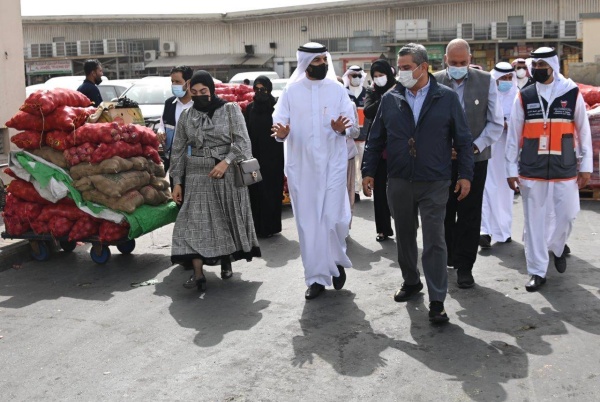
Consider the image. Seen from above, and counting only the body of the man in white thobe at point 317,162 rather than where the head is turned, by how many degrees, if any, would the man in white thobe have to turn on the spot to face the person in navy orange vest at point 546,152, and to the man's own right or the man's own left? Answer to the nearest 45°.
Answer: approximately 90° to the man's own left

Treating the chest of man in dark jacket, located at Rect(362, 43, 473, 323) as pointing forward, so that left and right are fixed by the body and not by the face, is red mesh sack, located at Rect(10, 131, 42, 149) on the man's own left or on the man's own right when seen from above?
on the man's own right

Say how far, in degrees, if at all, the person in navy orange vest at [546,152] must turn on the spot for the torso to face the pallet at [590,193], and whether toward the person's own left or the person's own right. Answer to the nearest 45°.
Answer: approximately 180°

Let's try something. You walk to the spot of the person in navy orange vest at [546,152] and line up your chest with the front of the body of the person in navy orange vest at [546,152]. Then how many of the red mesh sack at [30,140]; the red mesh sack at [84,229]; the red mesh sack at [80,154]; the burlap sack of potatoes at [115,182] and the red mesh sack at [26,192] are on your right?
5

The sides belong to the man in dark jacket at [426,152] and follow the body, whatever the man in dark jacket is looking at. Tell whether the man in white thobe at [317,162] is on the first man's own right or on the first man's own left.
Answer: on the first man's own right

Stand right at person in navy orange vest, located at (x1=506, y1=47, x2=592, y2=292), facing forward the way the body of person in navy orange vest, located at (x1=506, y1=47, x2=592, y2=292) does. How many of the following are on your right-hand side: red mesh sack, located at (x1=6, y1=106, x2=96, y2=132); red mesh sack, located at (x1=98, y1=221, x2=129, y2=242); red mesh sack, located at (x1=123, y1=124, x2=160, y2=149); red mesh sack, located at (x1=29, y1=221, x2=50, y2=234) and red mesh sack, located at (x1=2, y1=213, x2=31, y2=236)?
5

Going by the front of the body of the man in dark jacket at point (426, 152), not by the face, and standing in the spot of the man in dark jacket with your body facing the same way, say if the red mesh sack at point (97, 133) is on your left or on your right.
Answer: on your right

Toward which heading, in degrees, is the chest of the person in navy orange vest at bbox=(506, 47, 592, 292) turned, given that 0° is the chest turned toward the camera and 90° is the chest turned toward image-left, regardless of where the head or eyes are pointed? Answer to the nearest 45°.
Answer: approximately 0°

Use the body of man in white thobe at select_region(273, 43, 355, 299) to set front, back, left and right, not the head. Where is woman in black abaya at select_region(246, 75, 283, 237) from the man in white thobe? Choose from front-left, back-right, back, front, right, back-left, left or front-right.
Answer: back

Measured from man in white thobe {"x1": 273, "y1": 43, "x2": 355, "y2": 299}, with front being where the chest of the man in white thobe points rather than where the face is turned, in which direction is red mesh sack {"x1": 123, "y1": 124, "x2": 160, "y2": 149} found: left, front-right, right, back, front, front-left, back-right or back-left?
back-right

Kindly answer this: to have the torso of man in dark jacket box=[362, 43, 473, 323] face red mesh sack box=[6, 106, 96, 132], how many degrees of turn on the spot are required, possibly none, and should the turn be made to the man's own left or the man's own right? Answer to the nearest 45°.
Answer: approximately 135° to the man's own right
